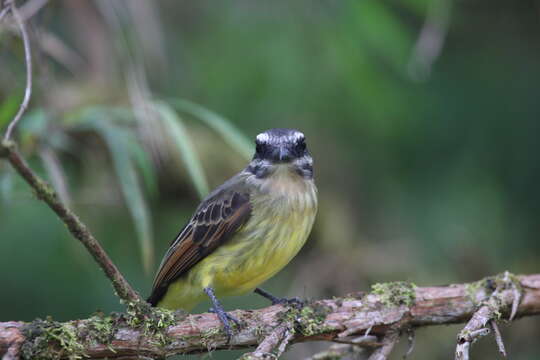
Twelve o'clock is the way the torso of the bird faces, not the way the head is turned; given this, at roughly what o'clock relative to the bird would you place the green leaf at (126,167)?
The green leaf is roughly at 4 o'clock from the bird.

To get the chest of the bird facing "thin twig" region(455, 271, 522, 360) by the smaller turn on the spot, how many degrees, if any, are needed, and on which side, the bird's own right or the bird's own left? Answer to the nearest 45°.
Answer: approximately 45° to the bird's own left

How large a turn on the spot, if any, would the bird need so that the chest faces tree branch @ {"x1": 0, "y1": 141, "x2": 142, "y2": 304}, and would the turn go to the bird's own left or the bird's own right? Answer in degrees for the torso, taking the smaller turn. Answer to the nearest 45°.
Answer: approximately 90° to the bird's own right

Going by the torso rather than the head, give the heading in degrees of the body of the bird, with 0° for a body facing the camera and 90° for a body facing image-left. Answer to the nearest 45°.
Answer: approximately 315°

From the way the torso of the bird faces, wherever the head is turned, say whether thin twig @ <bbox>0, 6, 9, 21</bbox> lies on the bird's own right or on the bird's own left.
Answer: on the bird's own right
